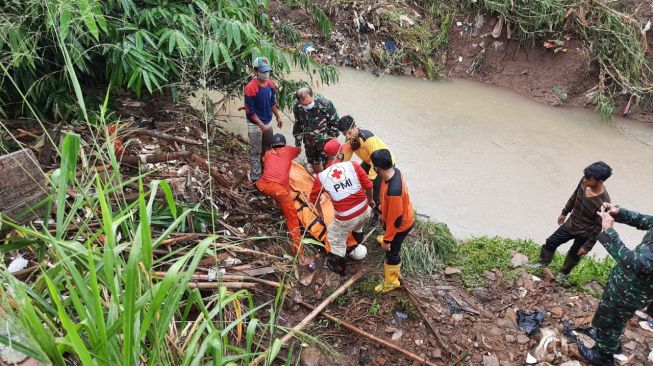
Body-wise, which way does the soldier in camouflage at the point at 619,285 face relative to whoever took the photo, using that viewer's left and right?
facing to the left of the viewer

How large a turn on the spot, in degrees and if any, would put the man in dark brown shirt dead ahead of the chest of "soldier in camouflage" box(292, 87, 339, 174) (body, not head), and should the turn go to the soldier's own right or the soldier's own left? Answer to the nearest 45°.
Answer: approximately 45° to the soldier's own left

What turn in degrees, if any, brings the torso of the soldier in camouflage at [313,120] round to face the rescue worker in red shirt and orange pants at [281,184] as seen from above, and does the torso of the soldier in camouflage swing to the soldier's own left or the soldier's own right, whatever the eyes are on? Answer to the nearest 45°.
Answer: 0° — they already face them

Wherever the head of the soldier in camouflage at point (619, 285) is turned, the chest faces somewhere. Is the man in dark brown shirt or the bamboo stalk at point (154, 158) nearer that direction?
the bamboo stalk

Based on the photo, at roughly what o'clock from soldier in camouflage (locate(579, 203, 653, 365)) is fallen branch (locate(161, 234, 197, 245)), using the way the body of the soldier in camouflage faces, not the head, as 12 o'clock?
The fallen branch is roughly at 11 o'clock from the soldier in camouflage.

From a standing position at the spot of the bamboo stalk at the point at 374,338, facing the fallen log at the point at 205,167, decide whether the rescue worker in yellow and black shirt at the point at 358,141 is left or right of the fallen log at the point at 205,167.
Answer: right
